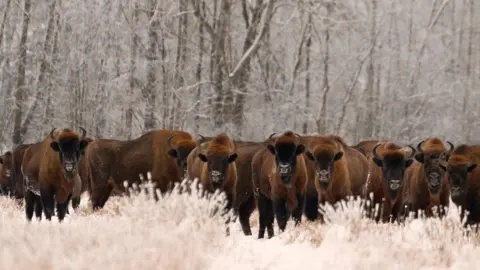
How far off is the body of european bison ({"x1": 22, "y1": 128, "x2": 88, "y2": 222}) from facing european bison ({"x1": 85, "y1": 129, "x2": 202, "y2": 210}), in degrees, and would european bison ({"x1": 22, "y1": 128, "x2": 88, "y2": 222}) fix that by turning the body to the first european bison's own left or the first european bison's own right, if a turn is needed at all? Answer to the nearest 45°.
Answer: approximately 90° to the first european bison's own left

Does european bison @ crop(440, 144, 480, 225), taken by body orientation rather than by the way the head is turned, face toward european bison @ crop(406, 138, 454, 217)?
no

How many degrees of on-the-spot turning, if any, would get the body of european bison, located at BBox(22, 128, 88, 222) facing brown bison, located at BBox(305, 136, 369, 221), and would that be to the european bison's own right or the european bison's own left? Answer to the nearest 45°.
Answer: approximately 45° to the european bison's own left

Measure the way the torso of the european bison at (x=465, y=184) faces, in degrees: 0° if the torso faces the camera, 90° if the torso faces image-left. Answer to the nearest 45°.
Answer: approximately 45°

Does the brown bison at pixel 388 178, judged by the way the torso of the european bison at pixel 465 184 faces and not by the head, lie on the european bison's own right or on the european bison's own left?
on the european bison's own right

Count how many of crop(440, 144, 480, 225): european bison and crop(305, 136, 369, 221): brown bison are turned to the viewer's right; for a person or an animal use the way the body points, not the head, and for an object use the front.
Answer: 0

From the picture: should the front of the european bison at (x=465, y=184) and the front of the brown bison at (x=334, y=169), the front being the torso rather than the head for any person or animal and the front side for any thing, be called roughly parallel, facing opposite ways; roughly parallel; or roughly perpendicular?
roughly parallel

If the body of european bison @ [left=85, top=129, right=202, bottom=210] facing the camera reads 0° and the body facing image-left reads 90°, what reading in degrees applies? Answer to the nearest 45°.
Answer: approximately 270°

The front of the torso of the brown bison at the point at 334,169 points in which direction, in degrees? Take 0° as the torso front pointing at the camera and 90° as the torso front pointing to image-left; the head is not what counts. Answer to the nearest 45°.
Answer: approximately 45°

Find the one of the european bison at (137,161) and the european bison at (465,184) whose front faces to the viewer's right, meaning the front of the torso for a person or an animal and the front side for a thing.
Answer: the european bison at (137,161)

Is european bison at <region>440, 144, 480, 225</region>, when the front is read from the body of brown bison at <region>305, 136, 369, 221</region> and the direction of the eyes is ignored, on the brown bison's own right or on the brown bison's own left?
on the brown bison's own left

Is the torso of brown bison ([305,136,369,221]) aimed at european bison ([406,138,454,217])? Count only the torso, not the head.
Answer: no

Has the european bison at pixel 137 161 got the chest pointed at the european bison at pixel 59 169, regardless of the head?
no
